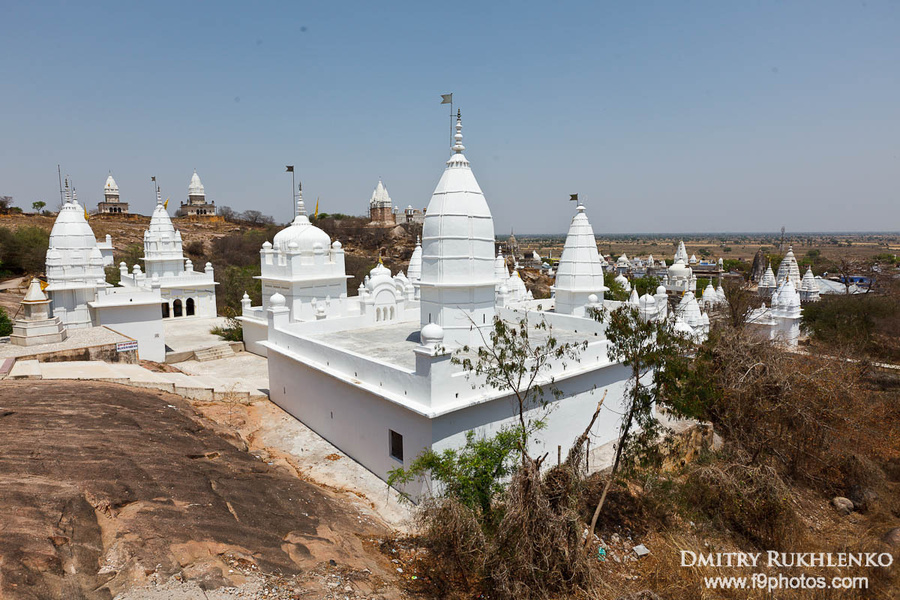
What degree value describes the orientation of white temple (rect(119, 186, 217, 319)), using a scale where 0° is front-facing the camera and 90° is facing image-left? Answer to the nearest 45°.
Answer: approximately 0°

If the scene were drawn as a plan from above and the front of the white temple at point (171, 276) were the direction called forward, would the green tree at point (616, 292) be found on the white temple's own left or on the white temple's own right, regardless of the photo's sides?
on the white temple's own left

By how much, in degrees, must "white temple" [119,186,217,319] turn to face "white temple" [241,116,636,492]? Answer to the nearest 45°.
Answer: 0° — it already faces it

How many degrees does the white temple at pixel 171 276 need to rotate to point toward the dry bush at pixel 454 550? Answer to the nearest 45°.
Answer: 0° — it already faces it

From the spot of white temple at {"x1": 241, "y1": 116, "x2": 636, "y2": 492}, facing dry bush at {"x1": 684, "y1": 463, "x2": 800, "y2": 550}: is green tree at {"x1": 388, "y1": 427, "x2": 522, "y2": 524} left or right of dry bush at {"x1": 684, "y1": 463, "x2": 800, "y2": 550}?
right

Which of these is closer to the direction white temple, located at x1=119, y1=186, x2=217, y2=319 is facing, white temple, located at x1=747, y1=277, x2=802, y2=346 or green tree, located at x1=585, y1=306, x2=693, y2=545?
the green tree

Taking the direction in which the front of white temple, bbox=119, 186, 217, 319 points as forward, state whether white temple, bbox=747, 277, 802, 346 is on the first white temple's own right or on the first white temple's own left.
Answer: on the first white temple's own left

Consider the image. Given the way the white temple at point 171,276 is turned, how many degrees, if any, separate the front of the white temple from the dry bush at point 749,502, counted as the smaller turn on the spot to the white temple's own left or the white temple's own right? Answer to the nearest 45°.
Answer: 0° — it already faces it
